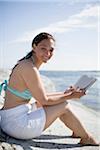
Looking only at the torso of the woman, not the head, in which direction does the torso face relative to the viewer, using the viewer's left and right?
facing to the right of the viewer

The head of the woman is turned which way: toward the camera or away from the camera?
toward the camera
